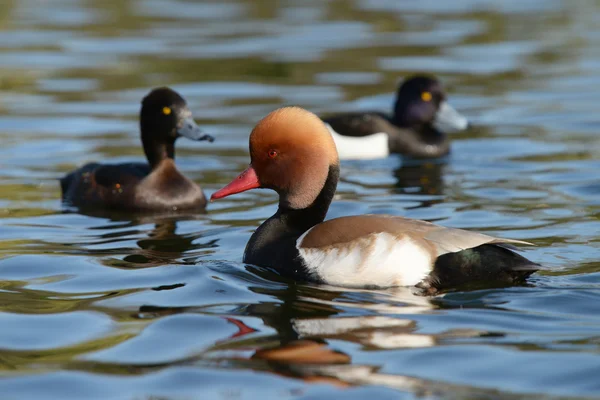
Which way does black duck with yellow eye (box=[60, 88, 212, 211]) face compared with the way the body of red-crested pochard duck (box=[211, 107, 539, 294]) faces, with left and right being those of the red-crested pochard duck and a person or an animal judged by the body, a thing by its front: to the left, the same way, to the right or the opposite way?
the opposite way

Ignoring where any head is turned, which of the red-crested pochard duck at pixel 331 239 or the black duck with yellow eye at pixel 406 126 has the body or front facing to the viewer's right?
the black duck with yellow eye

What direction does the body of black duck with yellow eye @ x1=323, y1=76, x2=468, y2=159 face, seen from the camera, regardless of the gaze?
to the viewer's right

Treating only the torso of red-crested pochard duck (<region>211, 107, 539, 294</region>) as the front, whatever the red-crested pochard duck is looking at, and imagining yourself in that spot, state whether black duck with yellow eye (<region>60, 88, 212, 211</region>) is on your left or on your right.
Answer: on your right

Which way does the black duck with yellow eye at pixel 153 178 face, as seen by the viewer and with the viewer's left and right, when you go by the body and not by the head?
facing to the right of the viewer

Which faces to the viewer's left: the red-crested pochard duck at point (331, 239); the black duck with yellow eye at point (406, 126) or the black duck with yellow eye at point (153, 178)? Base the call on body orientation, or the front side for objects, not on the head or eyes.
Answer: the red-crested pochard duck

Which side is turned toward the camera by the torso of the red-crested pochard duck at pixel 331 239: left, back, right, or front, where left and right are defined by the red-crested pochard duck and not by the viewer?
left

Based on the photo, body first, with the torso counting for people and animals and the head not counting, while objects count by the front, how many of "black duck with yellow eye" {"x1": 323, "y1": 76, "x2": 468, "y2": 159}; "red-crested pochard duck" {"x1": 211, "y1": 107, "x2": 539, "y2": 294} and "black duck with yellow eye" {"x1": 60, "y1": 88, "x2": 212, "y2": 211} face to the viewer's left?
1

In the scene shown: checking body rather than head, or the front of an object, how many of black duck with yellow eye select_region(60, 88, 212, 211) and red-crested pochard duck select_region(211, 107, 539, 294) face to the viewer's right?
1

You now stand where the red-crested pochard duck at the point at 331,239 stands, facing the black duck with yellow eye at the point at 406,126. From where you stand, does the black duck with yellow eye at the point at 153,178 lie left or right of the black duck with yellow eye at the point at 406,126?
left

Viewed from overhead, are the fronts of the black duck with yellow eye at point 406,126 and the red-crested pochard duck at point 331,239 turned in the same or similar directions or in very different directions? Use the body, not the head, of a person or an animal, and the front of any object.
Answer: very different directions
